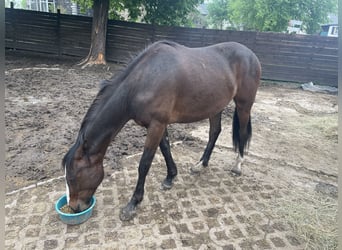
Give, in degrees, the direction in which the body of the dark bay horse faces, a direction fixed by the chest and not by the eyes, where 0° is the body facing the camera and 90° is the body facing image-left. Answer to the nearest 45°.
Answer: approximately 45°

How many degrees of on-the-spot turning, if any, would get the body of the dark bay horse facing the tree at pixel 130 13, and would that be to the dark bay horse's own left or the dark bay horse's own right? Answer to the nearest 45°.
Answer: approximately 135° to the dark bay horse's own right

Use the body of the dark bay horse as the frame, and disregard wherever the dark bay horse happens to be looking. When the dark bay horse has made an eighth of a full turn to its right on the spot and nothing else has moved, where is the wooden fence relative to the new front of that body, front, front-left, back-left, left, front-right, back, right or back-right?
right
